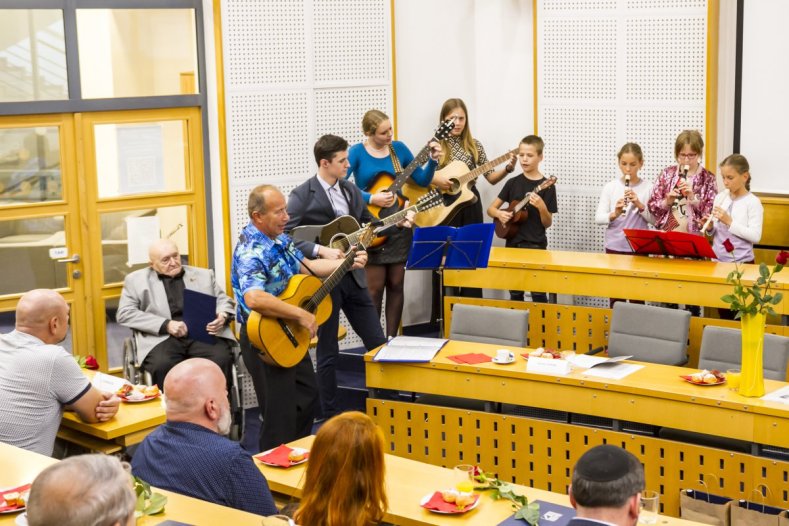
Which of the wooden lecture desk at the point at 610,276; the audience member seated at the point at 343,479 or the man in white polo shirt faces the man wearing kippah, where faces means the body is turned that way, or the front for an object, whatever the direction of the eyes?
the wooden lecture desk

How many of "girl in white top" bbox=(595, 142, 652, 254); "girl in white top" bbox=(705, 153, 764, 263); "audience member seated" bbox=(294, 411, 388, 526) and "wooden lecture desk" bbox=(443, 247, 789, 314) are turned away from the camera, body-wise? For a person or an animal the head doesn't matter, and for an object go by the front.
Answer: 1

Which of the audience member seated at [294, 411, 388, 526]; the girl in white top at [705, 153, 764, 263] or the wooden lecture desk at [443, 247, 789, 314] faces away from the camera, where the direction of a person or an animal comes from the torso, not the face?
the audience member seated

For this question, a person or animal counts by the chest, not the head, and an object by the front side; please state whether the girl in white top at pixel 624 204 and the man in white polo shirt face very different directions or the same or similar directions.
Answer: very different directions

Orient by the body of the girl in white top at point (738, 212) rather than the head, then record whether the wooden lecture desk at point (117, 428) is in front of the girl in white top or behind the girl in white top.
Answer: in front

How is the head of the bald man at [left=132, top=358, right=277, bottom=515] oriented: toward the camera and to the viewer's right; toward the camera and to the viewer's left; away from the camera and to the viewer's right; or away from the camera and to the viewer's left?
away from the camera and to the viewer's right

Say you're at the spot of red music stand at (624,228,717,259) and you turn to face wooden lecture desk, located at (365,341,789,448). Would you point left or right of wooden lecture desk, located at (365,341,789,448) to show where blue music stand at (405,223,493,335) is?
right

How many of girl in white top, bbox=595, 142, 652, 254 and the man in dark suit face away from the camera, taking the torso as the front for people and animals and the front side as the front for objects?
0

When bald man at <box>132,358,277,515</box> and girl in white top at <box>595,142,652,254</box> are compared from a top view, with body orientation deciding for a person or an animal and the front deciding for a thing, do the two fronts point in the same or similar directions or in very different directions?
very different directions

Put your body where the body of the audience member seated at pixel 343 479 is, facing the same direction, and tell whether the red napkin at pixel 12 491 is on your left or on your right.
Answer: on your left

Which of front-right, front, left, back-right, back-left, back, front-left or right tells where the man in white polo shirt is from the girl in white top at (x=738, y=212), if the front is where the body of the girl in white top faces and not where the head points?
front

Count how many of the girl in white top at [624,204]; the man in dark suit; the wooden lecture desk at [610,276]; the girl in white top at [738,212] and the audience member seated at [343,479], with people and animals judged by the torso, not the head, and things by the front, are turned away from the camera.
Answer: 1

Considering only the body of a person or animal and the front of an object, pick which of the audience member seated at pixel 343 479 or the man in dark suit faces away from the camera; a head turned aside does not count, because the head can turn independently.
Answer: the audience member seated

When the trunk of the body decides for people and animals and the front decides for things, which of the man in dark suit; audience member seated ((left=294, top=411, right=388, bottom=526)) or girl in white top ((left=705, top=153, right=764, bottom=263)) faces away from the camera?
the audience member seated

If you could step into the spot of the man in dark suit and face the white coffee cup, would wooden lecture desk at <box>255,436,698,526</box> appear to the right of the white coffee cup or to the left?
right

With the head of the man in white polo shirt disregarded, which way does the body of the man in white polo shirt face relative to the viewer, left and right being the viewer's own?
facing away from the viewer and to the right of the viewer

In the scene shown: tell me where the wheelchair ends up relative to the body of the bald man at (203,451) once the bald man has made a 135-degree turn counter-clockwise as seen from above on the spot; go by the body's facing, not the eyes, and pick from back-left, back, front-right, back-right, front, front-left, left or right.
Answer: right

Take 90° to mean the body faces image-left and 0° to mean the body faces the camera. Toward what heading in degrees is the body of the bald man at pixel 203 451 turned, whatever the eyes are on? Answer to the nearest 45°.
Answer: approximately 225°

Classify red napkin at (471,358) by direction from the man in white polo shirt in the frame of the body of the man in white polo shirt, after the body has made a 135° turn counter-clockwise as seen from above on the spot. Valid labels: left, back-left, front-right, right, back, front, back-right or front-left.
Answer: back

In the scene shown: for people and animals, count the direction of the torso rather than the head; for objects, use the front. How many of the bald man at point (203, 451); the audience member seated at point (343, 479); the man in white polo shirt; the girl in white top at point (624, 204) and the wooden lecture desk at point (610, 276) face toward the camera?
2

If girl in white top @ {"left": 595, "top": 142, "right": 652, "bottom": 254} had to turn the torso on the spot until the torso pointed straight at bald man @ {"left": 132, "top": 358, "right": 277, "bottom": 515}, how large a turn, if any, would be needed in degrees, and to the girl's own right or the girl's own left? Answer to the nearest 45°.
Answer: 0° — they already face them

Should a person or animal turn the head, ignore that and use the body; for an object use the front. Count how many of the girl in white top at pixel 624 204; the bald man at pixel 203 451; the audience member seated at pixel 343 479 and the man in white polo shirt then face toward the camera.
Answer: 1

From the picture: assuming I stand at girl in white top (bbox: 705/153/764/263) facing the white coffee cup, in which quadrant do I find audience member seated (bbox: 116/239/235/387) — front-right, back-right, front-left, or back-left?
front-right
